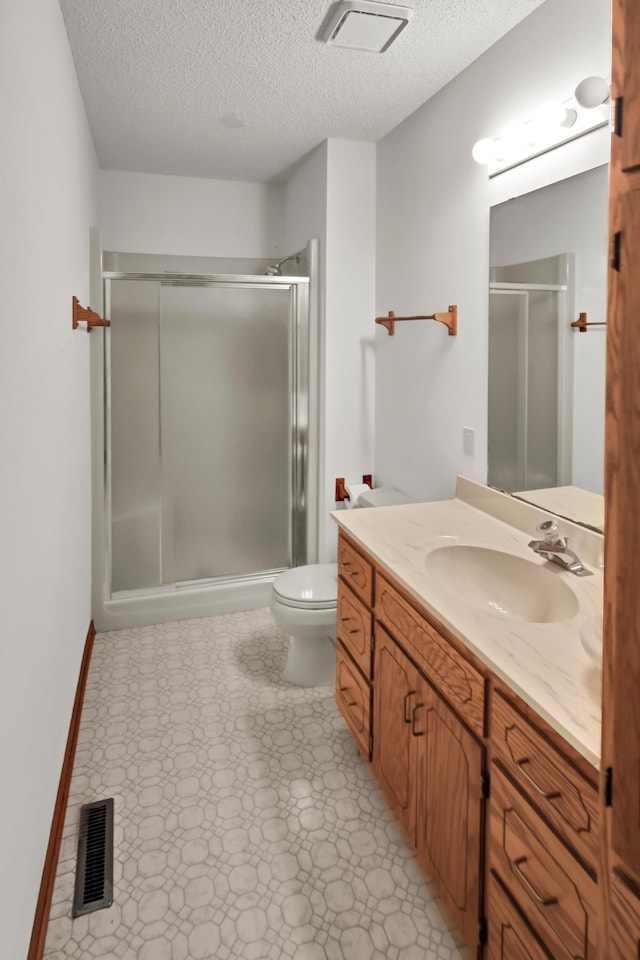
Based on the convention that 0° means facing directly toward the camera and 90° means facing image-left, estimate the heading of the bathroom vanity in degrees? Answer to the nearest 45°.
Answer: approximately 45°

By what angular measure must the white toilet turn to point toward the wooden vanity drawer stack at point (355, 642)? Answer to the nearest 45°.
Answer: approximately 90° to its left

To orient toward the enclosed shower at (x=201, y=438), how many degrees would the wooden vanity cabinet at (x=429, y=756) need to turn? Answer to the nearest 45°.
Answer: approximately 90° to its right
